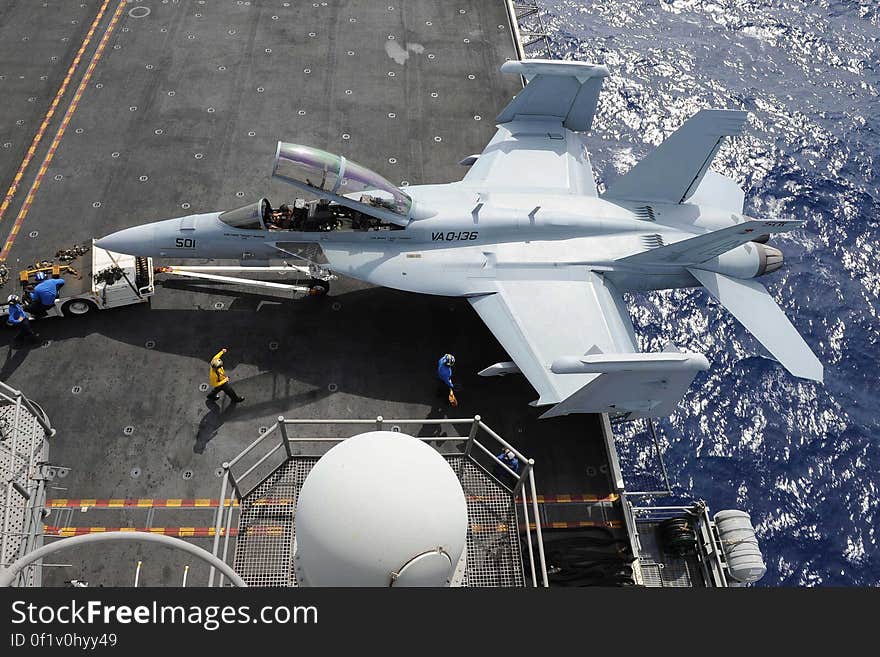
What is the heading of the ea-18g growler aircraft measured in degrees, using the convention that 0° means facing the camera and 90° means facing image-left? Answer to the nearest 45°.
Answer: approximately 90°

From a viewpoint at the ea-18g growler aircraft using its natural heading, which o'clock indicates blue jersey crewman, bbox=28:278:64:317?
The blue jersey crewman is roughly at 12 o'clock from the ea-18g growler aircraft.

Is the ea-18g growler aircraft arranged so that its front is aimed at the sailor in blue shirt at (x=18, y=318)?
yes

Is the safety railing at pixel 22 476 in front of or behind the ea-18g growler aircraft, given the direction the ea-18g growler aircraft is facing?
in front
